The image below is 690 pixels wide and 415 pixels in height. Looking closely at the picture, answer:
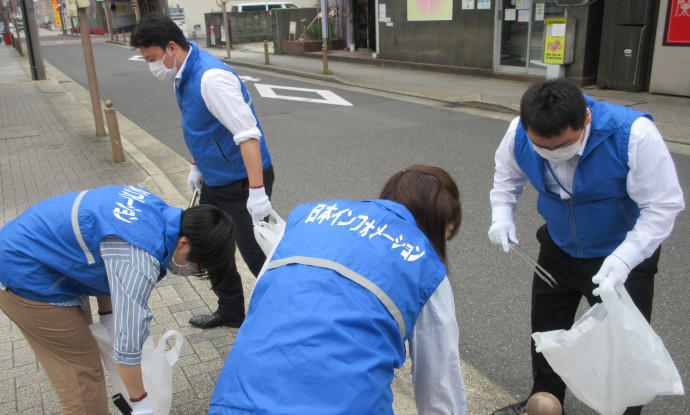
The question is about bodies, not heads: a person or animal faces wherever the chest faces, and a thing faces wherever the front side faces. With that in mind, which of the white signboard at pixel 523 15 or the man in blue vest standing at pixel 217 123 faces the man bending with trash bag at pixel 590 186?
the white signboard

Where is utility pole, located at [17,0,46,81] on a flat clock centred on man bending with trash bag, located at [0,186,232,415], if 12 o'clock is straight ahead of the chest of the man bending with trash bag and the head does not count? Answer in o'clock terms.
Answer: The utility pole is roughly at 9 o'clock from the man bending with trash bag.

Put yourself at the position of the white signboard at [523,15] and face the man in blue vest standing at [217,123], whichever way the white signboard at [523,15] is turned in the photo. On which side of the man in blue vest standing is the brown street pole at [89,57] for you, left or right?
right

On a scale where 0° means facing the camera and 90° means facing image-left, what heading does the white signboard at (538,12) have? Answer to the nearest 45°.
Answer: approximately 0°

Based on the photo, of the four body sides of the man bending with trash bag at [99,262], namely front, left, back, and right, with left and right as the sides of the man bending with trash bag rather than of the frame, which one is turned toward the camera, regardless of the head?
right

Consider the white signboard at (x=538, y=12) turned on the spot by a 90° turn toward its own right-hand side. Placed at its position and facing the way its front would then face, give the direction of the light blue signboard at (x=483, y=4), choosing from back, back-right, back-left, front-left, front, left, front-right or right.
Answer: front-right

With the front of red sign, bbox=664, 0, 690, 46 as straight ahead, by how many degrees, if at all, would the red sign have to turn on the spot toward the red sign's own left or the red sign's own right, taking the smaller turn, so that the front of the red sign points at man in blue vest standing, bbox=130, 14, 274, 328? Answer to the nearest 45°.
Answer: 0° — it already faces them
